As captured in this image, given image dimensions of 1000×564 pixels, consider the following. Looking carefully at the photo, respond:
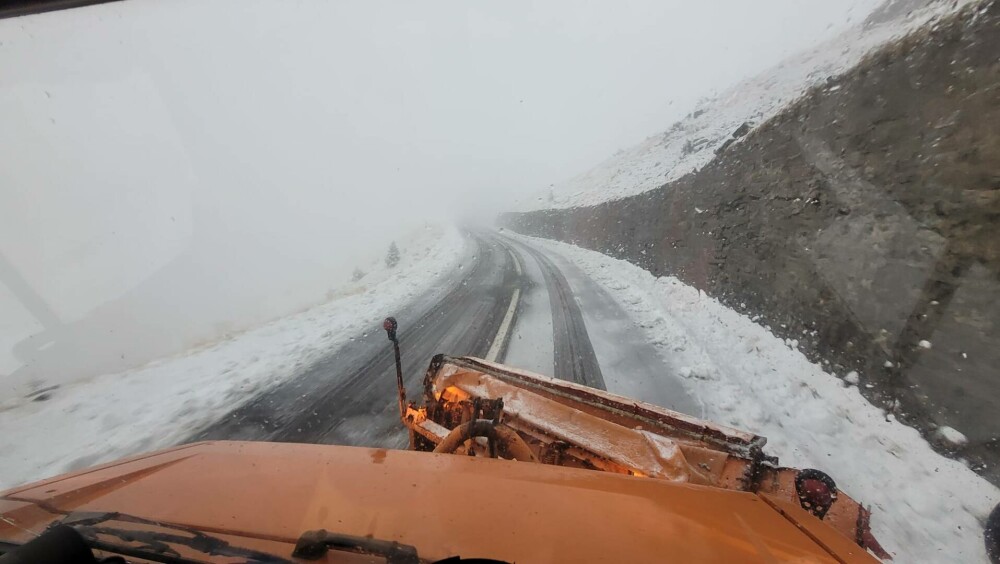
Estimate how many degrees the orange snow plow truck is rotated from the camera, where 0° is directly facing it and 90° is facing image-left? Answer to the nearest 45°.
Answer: approximately 180°
